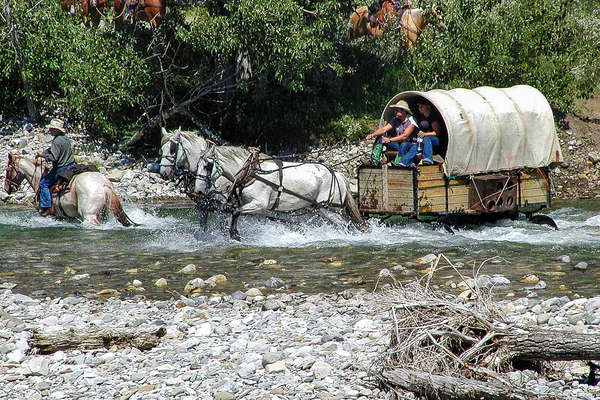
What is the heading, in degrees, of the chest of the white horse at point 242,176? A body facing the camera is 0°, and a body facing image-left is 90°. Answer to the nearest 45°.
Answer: approximately 90°

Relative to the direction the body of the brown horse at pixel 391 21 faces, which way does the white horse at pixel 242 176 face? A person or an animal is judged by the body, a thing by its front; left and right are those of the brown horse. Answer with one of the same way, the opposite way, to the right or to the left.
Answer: the opposite way

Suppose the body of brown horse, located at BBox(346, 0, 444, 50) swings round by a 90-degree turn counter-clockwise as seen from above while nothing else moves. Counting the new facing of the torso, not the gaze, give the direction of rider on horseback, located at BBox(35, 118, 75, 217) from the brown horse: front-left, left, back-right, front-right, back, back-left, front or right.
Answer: back-left

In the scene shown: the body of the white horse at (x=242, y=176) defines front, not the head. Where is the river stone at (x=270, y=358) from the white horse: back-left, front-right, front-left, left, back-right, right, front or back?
left

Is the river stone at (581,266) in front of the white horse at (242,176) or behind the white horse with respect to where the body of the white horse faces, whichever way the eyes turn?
behind

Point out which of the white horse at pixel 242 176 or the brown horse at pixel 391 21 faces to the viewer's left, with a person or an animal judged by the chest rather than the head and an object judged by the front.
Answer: the white horse

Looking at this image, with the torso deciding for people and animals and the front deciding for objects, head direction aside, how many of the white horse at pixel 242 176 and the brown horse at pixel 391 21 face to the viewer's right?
1

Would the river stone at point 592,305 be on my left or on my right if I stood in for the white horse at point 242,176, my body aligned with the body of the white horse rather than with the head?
on my left

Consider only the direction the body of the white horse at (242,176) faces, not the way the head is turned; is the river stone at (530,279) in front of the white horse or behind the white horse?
behind
